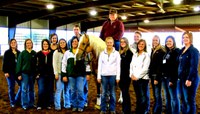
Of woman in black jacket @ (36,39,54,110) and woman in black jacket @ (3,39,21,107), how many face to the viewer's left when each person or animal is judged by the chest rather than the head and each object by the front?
0

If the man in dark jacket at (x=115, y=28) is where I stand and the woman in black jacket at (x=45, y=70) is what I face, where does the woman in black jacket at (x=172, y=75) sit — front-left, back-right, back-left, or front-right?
back-left

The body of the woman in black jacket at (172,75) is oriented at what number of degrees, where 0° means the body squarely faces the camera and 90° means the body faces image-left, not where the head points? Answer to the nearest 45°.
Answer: approximately 45°

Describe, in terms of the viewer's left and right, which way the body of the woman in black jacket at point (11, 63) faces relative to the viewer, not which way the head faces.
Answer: facing the viewer and to the right of the viewer

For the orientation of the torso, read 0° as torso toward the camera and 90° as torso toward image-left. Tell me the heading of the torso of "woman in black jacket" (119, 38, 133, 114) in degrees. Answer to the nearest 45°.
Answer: approximately 45°

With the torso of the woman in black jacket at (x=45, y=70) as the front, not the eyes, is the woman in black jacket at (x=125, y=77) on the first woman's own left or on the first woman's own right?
on the first woman's own left

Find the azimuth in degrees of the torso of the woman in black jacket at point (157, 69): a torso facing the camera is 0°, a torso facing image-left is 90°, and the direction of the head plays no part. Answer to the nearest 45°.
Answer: approximately 45°

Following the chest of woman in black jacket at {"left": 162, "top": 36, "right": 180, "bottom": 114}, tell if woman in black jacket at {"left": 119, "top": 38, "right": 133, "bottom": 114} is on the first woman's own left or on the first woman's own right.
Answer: on the first woman's own right

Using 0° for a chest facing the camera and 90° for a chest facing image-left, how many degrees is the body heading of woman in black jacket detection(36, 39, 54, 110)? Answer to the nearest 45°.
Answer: approximately 0°
